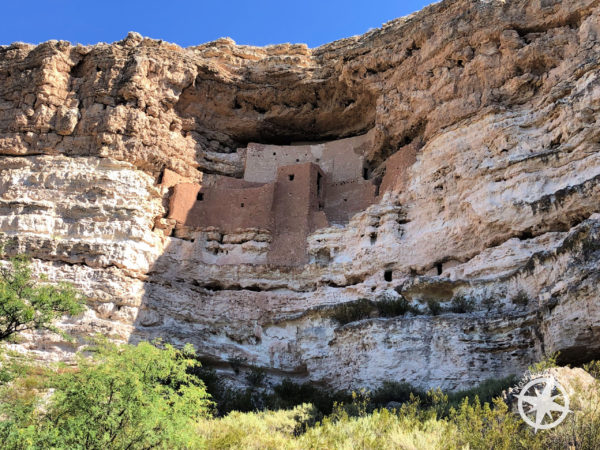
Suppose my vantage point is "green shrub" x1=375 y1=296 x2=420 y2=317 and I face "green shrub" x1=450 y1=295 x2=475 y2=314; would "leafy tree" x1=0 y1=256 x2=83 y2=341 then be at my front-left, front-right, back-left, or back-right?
back-right

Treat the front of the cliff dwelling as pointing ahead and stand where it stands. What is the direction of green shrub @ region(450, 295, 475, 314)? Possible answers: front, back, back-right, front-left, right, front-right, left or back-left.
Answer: front-left

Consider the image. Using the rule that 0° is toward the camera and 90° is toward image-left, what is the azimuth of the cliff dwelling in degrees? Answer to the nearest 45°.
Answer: approximately 0°

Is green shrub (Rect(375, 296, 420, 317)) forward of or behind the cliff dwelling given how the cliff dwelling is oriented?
forward

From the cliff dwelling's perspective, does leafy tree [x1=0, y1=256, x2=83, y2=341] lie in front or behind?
in front
